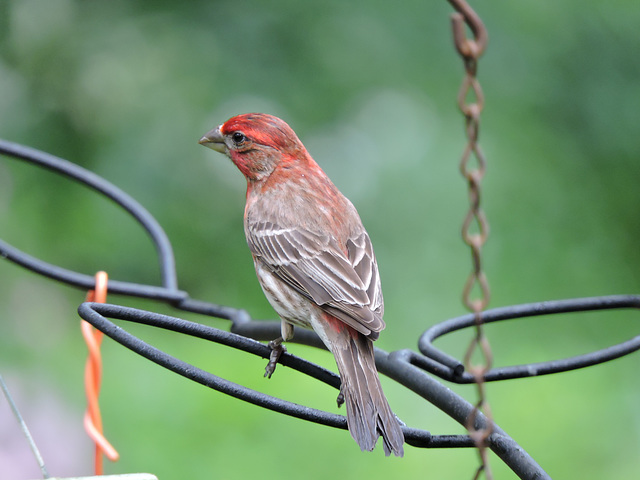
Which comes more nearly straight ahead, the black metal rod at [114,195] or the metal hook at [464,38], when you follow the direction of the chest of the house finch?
the black metal rod

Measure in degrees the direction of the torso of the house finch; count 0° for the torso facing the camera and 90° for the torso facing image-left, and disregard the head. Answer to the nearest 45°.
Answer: approximately 135°

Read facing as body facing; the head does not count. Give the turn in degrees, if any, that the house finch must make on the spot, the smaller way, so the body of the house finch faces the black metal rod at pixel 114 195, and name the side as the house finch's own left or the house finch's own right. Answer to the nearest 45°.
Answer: approximately 45° to the house finch's own left
